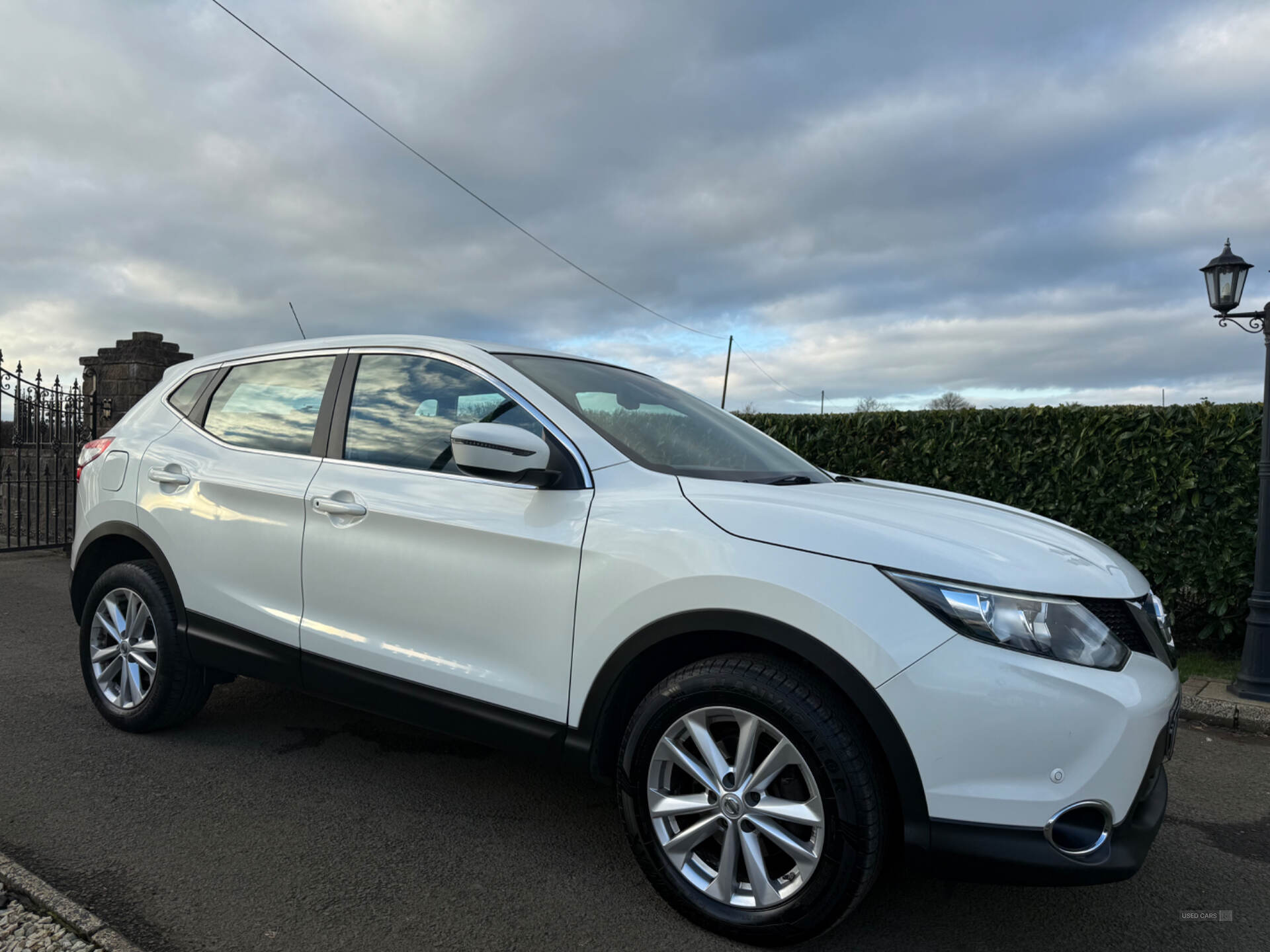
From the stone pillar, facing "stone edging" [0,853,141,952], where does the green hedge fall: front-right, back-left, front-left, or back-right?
front-left

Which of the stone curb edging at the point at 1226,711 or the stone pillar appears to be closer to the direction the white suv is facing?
the stone curb edging

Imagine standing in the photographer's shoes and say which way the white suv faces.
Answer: facing the viewer and to the right of the viewer

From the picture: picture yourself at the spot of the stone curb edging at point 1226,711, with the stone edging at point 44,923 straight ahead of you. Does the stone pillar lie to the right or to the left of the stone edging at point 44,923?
right

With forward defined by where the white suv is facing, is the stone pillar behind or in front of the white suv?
behind

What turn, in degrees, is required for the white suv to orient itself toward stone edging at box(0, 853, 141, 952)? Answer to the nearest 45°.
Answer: approximately 135° to its right

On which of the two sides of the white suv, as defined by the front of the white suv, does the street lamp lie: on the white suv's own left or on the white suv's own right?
on the white suv's own left

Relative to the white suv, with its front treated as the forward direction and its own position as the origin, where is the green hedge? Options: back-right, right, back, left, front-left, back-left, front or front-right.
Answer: left

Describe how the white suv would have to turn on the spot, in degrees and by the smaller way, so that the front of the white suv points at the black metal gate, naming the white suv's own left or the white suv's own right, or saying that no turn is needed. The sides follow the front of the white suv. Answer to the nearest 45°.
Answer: approximately 180°

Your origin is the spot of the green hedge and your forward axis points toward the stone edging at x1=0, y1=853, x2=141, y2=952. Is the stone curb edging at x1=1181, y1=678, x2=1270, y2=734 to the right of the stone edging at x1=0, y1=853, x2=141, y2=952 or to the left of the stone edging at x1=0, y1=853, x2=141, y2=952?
left

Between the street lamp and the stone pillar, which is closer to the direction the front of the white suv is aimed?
the street lamp
